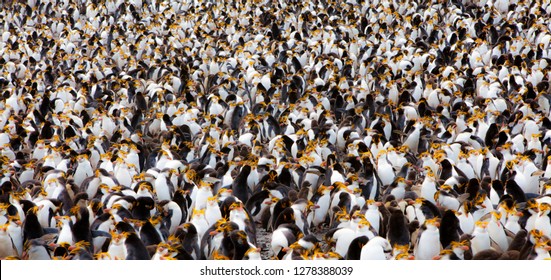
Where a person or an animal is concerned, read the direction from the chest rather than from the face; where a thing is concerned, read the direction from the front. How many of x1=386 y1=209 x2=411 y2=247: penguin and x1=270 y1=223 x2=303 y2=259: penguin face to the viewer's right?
0

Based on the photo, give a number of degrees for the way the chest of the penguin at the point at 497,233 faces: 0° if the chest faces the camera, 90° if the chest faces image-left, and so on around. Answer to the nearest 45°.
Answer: approximately 45°

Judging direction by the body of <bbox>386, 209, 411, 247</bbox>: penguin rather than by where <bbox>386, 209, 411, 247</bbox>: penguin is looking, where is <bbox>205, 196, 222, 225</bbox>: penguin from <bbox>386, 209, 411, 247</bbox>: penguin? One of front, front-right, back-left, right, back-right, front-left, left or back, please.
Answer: left

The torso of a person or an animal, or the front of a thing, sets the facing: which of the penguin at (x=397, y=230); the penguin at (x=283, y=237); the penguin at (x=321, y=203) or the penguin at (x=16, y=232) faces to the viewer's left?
the penguin at (x=283, y=237)

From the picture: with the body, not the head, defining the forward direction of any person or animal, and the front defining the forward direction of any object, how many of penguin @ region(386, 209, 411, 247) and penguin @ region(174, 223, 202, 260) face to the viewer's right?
0

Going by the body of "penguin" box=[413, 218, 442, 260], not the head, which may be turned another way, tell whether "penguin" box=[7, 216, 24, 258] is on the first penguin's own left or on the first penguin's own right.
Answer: on the first penguin's own right

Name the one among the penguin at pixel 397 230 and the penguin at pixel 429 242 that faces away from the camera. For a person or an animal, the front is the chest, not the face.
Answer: the penguin at pixel 397 230

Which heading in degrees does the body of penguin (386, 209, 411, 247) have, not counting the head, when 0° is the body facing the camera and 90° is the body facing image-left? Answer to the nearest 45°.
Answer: approximately 180°

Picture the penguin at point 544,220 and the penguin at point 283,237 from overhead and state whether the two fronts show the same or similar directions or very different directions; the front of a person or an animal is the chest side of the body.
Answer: same or similar directions
